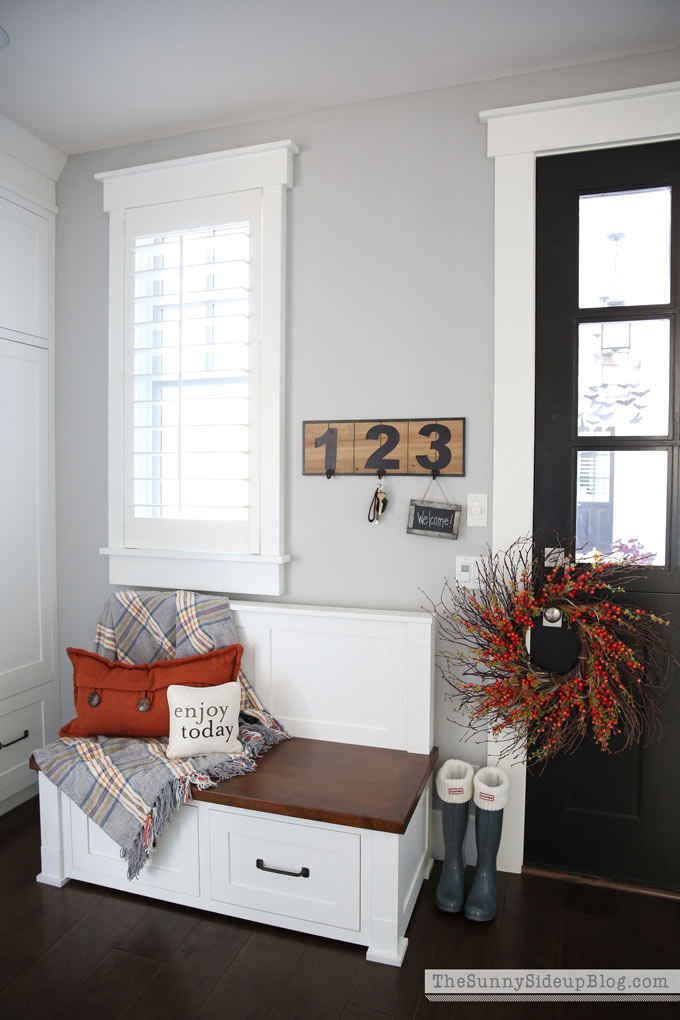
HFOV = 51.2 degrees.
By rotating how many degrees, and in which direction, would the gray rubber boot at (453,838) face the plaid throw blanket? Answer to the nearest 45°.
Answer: approximately 90° to its right

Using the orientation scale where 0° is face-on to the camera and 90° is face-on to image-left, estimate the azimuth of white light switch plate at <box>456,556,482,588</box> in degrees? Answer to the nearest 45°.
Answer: approximately 0°

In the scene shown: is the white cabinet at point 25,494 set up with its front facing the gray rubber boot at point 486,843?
yes

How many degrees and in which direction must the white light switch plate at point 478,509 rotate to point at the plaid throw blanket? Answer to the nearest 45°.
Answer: approximately 90° to its right

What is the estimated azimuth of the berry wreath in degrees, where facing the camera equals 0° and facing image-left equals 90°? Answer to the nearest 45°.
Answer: approximately 0°

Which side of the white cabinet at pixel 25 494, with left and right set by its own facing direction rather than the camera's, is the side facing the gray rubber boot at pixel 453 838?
front

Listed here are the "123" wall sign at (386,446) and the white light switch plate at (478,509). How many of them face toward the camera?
2

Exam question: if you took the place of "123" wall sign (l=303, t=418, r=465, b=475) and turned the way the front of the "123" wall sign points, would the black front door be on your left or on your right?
on your left
